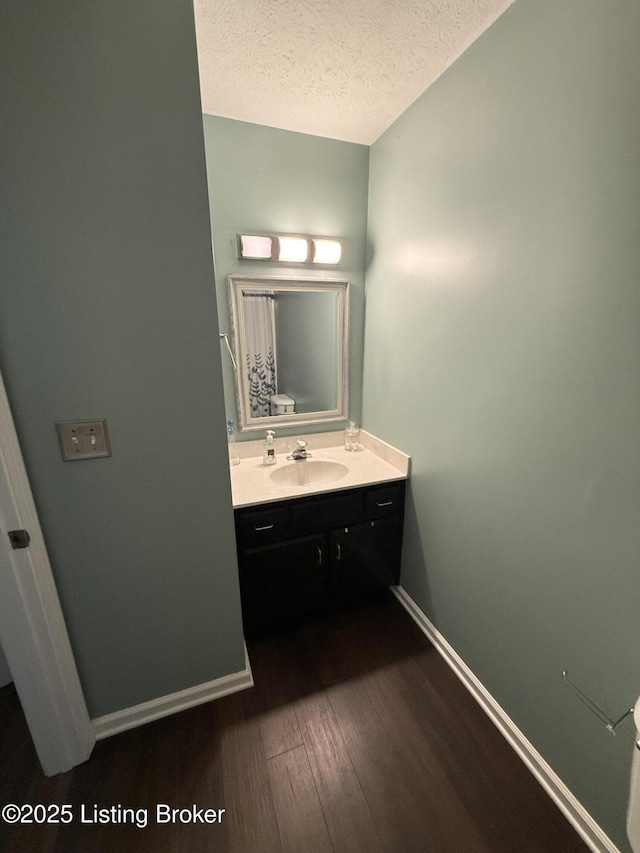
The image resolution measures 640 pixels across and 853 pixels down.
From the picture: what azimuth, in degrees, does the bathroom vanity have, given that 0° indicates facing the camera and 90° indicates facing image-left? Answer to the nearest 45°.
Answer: approximately 315°
